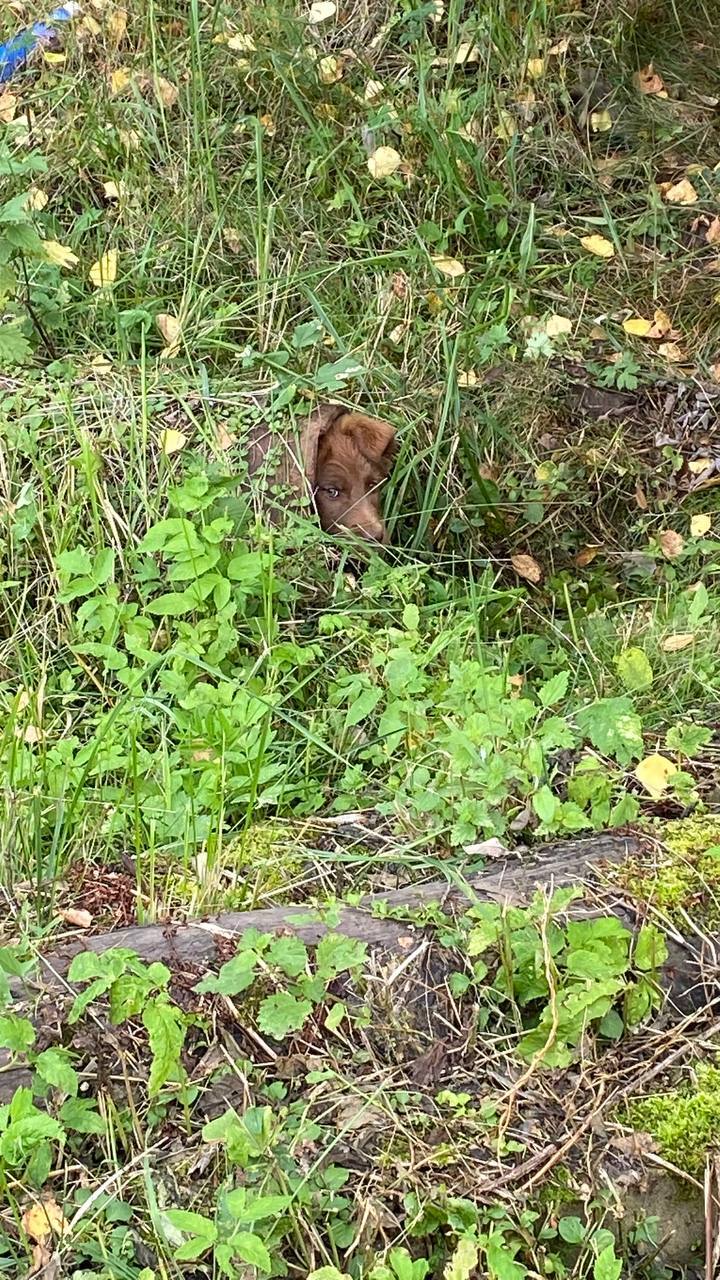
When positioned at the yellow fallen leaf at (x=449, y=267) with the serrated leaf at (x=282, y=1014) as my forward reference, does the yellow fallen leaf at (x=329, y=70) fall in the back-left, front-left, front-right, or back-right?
back-right
